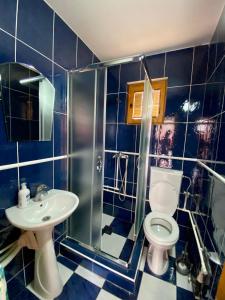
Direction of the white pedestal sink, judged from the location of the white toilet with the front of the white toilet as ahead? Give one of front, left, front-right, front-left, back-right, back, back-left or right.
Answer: front-right

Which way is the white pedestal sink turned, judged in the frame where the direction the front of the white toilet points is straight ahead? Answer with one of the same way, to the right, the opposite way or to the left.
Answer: to the left

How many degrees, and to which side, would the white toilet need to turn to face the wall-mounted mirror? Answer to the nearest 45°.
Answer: approximately 45° to its right

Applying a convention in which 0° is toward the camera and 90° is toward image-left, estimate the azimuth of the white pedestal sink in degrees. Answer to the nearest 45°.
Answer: approximately 315°

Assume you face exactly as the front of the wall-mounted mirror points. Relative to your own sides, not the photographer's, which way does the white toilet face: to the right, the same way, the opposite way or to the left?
to the right

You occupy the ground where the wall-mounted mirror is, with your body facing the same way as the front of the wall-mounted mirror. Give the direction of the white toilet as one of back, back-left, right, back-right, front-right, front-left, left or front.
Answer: front-left

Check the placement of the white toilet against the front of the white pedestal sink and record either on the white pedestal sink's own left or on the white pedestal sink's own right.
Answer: on the white pedestal sink's own left

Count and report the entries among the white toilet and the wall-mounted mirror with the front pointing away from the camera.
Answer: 0

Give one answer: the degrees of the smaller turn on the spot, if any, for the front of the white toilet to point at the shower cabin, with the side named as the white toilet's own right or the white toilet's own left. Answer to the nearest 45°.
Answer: approximately 45° to the white toilet's own right

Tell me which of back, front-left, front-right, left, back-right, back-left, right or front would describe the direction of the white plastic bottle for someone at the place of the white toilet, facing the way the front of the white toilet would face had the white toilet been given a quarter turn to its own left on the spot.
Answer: back-right

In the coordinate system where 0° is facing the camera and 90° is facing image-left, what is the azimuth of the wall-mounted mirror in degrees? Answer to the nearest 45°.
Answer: approximately 315°
